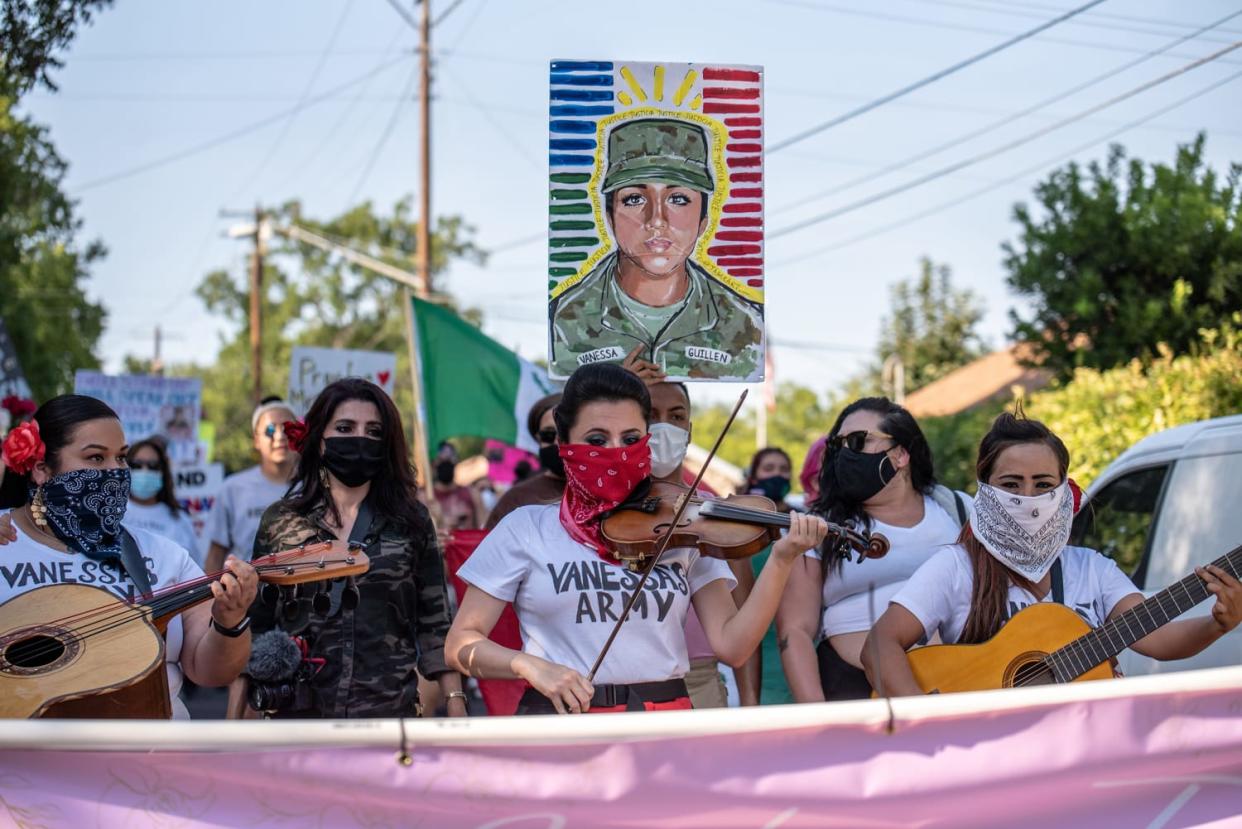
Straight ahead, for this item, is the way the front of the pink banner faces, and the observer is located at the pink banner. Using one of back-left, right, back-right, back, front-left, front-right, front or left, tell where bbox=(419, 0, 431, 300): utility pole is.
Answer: back

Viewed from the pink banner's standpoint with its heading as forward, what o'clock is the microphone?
The microphone is roughly at 5 o'clock from the pink banner.

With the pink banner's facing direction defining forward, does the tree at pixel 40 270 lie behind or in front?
behind

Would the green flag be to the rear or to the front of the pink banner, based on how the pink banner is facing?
to the rear

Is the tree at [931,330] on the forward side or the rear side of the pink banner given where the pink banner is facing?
on the rear side

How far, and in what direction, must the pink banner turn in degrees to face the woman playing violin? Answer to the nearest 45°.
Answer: approximately 180°

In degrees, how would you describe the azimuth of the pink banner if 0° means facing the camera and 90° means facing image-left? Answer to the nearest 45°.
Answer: approximately 0°

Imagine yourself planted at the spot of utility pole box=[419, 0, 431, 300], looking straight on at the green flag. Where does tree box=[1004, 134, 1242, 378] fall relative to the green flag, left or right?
left

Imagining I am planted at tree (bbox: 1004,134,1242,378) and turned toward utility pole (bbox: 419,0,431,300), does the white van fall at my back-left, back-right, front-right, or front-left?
back-left
